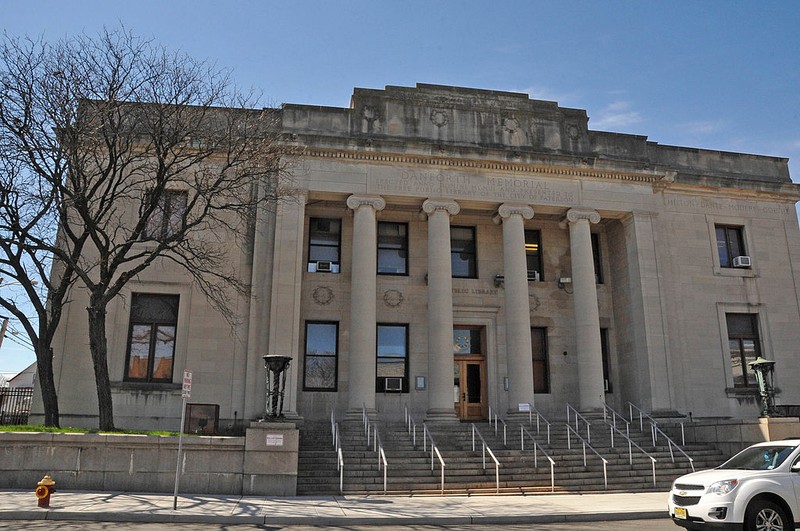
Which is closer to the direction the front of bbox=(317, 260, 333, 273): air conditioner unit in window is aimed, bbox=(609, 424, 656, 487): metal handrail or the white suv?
the white suv

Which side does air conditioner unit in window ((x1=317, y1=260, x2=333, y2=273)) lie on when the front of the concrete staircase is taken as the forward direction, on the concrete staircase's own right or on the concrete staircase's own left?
on the concrete staircase's own right

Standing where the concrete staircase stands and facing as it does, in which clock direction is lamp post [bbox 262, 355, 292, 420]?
The lamp post is roughly at 2 o'clock from the concrete staircase.

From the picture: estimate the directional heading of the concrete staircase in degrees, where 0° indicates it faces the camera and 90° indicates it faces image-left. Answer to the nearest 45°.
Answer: approximately 0°

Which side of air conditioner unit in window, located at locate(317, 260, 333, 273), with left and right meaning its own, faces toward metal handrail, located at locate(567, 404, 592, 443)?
left

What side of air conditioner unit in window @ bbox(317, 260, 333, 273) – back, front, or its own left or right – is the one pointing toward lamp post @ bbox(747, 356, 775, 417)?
left
